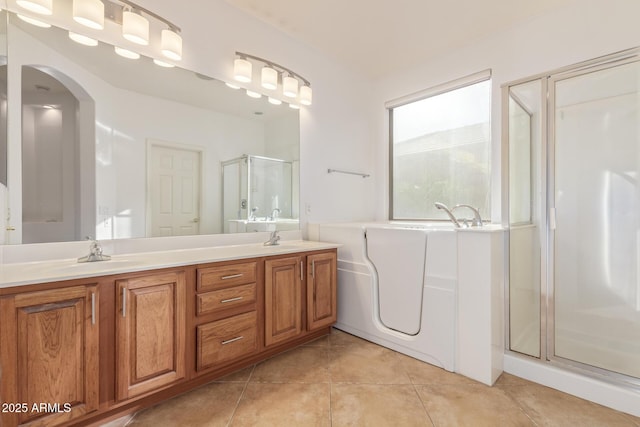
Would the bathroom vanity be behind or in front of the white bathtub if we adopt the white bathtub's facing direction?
in front

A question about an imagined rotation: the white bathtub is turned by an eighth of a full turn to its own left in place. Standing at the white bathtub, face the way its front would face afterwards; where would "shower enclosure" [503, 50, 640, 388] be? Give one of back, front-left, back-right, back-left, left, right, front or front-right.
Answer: left
